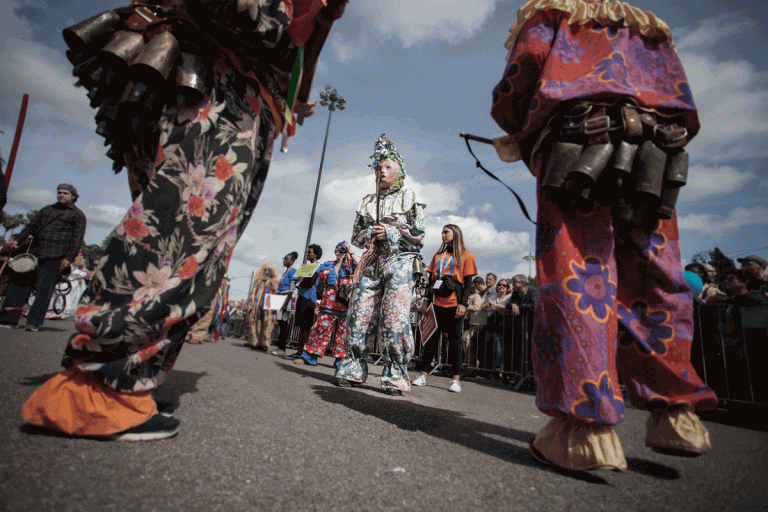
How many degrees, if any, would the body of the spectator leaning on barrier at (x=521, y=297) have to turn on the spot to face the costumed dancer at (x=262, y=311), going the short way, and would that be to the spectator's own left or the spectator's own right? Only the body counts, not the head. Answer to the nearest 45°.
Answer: approximately 45° to the spectator's own right

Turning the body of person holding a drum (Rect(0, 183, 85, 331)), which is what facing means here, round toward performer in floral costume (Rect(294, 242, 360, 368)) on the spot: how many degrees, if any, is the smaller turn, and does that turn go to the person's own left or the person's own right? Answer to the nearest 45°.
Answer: approximately 90° to the person's own left

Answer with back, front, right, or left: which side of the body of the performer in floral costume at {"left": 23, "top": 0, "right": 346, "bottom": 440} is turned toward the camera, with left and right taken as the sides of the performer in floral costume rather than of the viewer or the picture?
right

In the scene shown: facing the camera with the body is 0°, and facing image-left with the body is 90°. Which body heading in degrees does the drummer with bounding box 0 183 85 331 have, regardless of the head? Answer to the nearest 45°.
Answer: approximately 45°

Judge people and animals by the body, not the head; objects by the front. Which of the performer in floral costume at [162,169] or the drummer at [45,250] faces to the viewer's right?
the performer in floral costume

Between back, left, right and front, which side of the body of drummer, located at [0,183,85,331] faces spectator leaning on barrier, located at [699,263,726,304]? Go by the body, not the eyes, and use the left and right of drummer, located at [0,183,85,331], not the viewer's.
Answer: left

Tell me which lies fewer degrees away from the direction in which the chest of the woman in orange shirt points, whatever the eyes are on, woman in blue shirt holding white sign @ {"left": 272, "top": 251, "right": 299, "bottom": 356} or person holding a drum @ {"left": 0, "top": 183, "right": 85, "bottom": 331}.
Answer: the person holding a drum

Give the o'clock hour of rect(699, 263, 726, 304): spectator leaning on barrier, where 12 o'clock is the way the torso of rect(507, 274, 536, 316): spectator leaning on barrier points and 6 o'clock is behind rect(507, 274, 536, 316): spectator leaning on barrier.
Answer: rect(699, 263, 726, 304): spectator leaning on barrier is roughly at 8 o'clock from rect(507, 274, 536, 316): spectator leaning on barrier.
